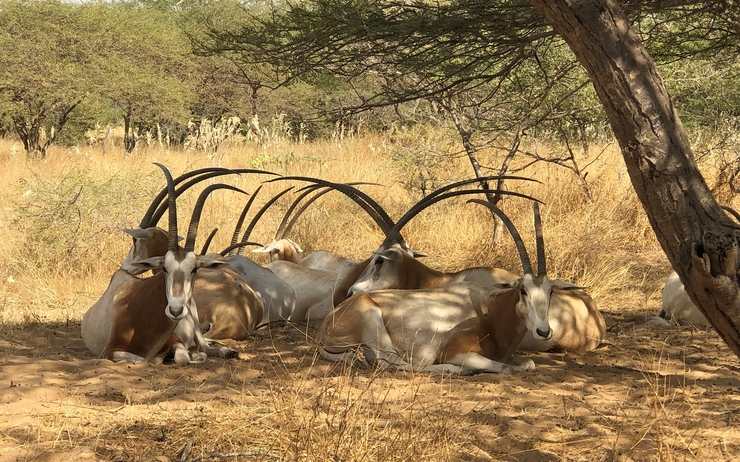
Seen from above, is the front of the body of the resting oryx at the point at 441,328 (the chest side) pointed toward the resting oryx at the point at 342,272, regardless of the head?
no

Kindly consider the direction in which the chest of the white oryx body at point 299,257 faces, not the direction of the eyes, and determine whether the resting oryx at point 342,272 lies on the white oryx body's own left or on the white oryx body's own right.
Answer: on the white oryx body's own left

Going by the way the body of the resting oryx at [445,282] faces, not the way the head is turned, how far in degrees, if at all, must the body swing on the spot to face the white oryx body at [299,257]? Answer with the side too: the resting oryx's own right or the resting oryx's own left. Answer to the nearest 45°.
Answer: approximately 45° to the resting oryx's own right

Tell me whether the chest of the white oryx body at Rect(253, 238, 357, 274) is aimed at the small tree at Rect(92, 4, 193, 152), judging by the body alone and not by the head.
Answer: no

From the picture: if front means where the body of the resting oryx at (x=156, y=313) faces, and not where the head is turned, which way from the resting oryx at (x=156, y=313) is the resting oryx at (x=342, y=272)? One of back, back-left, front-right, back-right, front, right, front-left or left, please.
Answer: left

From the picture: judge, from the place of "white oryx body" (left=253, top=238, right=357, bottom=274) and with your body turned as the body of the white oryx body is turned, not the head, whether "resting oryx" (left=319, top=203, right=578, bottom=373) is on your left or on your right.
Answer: on your left

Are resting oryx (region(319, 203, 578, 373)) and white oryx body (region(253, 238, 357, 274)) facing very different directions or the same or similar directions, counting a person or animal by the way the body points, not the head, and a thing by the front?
very different directions

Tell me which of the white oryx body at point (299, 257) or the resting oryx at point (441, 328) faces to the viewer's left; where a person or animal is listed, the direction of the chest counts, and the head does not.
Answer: the white oryx body

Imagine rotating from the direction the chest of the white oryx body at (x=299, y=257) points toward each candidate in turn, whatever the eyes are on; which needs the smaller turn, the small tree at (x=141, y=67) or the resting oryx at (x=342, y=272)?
the small tree

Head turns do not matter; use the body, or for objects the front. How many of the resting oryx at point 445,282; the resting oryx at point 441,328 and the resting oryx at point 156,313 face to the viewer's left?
1

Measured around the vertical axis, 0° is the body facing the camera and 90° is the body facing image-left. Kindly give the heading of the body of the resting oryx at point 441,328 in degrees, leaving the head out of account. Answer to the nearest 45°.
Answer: approximately 270°

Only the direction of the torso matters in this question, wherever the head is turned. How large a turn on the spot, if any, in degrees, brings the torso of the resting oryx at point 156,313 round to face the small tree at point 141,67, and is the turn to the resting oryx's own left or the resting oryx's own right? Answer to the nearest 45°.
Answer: approximately 135° to the resting oryx's own left

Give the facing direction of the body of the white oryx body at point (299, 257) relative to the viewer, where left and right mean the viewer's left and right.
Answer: facing to the left of the viewer

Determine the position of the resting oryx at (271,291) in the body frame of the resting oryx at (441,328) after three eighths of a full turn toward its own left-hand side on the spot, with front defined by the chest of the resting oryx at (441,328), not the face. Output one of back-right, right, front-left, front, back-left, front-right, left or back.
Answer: front
